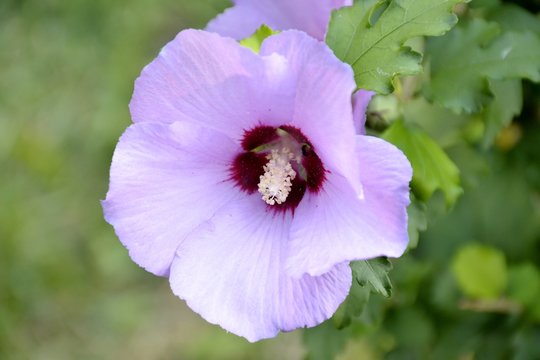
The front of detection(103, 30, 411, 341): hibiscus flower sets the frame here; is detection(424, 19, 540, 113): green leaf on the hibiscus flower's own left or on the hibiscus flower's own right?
on the hibiscus flower's own left

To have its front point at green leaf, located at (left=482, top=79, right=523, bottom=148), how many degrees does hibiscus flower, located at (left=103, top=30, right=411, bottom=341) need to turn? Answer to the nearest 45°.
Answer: approximately 90° to its left

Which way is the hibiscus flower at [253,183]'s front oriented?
toward the camera
